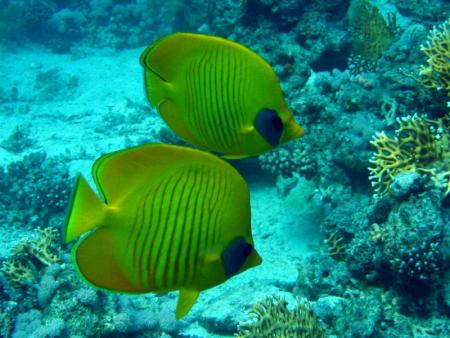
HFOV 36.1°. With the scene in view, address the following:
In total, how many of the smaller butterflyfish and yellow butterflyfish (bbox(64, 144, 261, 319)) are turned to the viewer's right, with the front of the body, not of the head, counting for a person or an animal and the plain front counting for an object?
2

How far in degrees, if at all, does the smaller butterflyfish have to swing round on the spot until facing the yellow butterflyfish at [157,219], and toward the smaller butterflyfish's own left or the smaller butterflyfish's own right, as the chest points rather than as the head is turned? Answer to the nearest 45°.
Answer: approximately 90° to the smaller butterflyfish's own right

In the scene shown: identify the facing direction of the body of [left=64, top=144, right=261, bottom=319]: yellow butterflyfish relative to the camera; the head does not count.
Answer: to the viewer's right

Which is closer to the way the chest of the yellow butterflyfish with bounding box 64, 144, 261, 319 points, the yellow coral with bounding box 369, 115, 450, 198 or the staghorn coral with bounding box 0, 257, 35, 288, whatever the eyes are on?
the yellow coral

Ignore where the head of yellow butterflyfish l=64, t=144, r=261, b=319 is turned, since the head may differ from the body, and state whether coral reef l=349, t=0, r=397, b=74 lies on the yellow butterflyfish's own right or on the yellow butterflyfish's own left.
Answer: on the yellow butterflyfish's own left

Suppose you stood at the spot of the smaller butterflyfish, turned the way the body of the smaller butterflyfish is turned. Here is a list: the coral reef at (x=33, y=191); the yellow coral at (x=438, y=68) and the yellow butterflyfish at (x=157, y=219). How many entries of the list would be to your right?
1

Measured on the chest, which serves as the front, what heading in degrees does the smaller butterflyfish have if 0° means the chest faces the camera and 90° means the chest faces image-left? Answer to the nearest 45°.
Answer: approximately 270°

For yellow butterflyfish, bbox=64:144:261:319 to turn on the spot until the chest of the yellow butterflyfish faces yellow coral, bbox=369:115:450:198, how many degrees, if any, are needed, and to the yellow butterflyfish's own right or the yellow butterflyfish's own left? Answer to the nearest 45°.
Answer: approximately 45° to the yellow butterflyfish's own left
